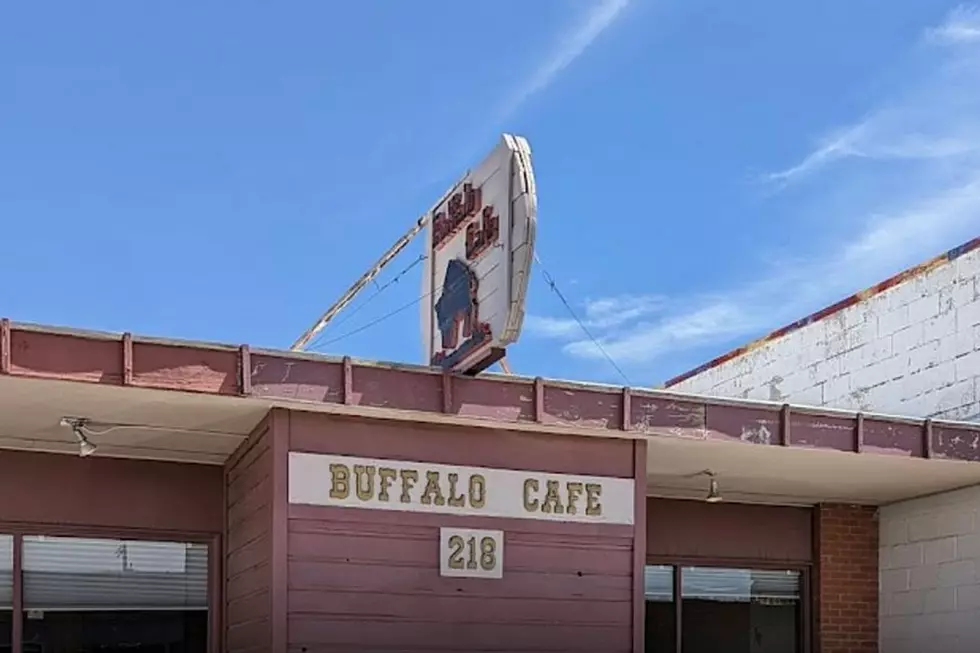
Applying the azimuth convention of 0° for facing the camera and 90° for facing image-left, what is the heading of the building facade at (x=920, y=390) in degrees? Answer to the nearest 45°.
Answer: approximately 45°

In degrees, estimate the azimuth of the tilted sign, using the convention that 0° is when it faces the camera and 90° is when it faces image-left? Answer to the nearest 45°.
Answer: approximately 45°
